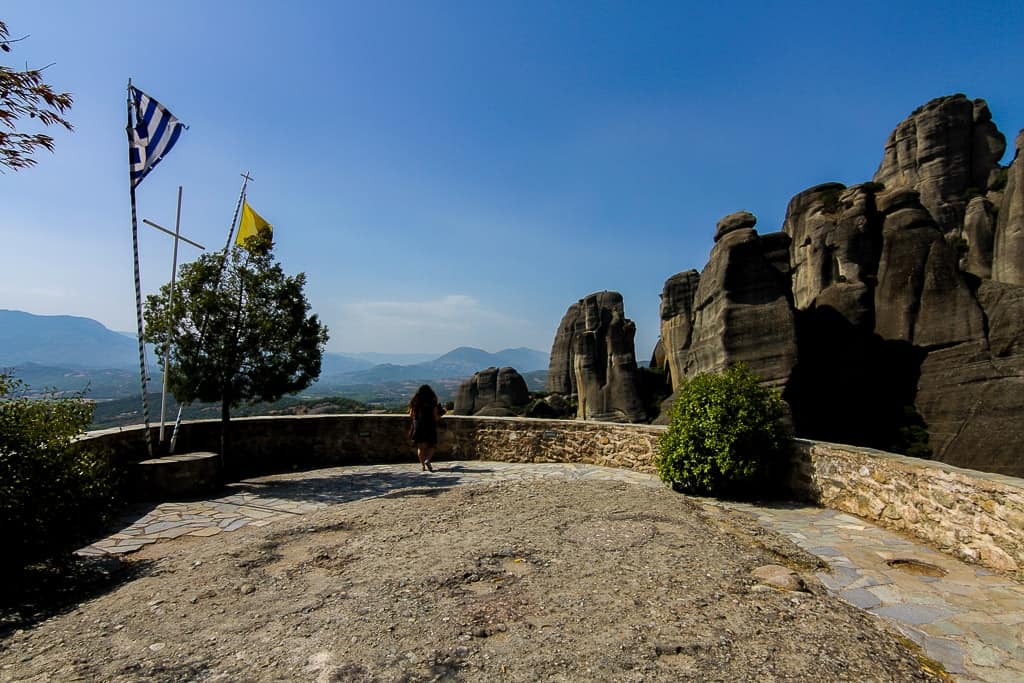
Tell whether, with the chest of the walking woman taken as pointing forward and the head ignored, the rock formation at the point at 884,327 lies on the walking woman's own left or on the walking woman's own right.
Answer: on the walking woman's own right

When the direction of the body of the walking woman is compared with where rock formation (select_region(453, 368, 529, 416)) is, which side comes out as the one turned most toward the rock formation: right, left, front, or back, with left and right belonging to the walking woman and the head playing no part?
front

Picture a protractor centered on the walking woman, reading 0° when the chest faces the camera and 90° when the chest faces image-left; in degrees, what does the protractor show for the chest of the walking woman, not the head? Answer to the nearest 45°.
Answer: approximately 180°

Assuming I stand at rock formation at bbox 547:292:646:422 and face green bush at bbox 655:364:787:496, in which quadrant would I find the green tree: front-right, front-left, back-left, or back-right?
front-right

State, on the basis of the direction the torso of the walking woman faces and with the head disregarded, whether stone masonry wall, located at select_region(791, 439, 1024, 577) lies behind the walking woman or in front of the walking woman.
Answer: behind

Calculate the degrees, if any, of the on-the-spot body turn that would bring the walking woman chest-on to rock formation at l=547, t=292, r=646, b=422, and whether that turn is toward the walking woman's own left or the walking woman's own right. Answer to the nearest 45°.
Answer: approximately 45° to the walking woman's own right

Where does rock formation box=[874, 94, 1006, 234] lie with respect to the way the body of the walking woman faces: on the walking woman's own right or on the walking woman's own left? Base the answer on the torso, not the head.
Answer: on the walking woman's own right

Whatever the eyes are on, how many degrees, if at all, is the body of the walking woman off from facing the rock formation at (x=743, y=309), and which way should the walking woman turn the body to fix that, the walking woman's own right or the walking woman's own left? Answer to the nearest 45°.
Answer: approximately 45° to the walking woman's own right

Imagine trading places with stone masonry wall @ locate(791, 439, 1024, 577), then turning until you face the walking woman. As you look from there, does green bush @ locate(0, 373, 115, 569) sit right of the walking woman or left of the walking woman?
left

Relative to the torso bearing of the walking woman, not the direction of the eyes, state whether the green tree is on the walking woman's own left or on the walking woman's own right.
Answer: on the walking woman's own left

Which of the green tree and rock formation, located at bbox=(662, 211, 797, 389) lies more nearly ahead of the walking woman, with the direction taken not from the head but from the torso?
the rock formation

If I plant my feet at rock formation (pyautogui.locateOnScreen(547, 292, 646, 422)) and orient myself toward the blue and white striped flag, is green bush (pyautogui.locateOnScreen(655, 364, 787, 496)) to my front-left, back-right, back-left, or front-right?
front-left

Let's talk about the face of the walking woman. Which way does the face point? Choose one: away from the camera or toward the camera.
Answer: away from the camera

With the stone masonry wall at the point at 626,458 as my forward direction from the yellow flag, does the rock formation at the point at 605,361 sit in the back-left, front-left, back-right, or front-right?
front-left

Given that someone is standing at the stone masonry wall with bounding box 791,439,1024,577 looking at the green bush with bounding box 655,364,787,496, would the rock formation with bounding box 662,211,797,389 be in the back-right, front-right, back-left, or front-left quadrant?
front-right
